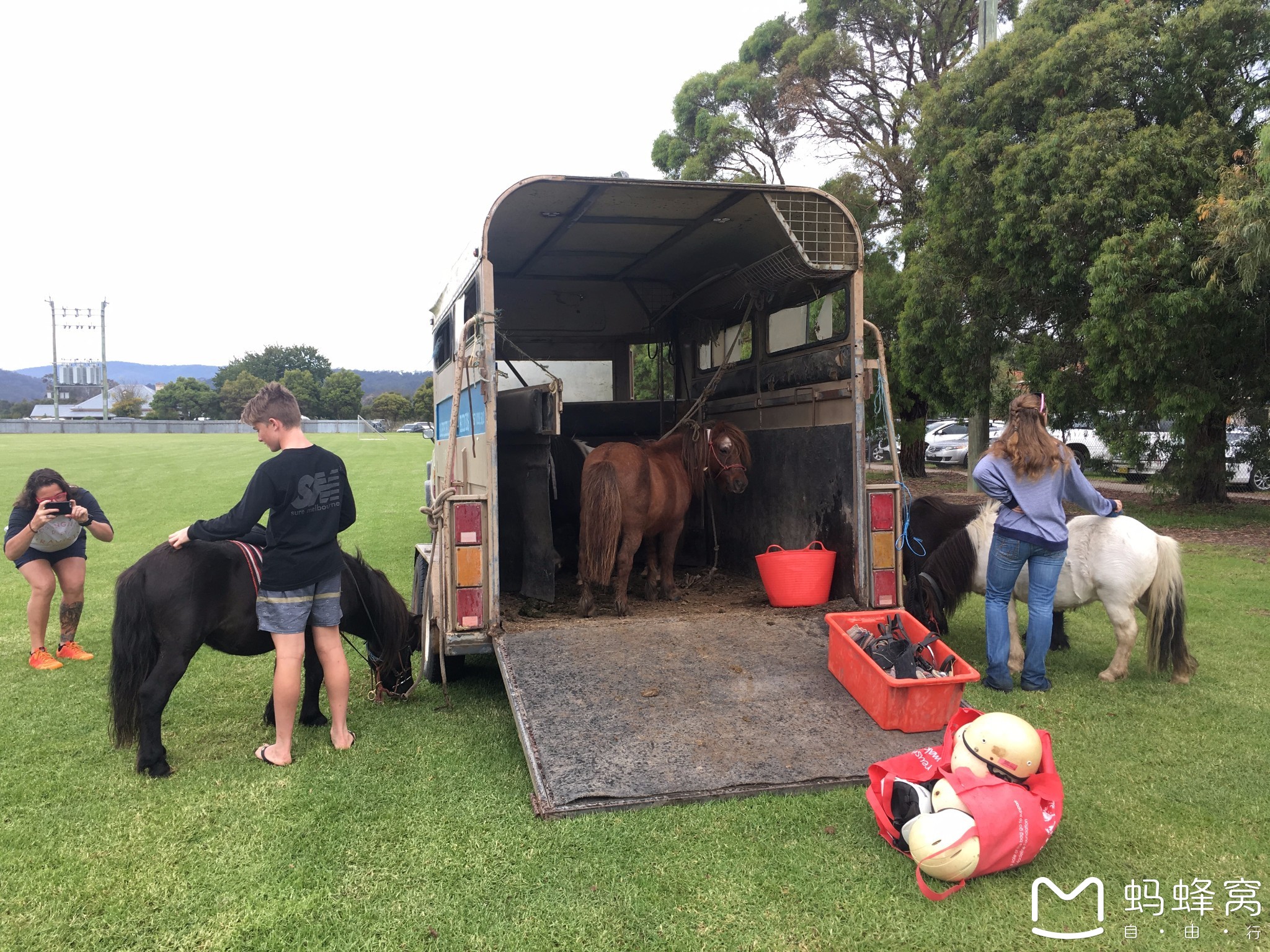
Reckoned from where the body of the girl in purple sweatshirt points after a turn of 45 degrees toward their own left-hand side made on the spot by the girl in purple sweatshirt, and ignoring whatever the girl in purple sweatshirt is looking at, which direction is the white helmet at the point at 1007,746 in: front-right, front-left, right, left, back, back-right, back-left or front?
back-left

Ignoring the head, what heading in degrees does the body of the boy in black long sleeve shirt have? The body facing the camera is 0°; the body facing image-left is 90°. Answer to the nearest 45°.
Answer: approximately 135°

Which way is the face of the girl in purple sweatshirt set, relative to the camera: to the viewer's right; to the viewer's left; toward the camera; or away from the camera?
away from the camera

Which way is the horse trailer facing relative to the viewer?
away from the camera

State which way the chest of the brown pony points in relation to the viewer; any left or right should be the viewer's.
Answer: facing away from the viewer and to the right of the viewer

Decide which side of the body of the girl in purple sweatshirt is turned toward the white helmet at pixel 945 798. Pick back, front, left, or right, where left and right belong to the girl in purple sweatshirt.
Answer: back

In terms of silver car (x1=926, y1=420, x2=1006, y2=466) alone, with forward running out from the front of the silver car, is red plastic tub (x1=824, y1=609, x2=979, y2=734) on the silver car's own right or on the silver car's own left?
on the silver car's own left

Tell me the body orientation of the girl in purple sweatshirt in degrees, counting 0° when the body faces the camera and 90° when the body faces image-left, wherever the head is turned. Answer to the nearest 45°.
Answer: approximately 180°

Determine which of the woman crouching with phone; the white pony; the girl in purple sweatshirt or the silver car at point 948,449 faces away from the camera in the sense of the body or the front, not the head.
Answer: the girl in purple sweatshirt

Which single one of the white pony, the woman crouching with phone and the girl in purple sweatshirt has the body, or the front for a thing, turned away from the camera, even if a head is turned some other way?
the girl in purple sweatshirt

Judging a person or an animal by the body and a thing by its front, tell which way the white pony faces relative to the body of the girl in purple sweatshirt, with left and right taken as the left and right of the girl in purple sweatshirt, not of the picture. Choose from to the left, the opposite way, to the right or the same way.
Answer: to the left

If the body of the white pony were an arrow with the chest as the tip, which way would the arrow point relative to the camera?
to the viewer's left
